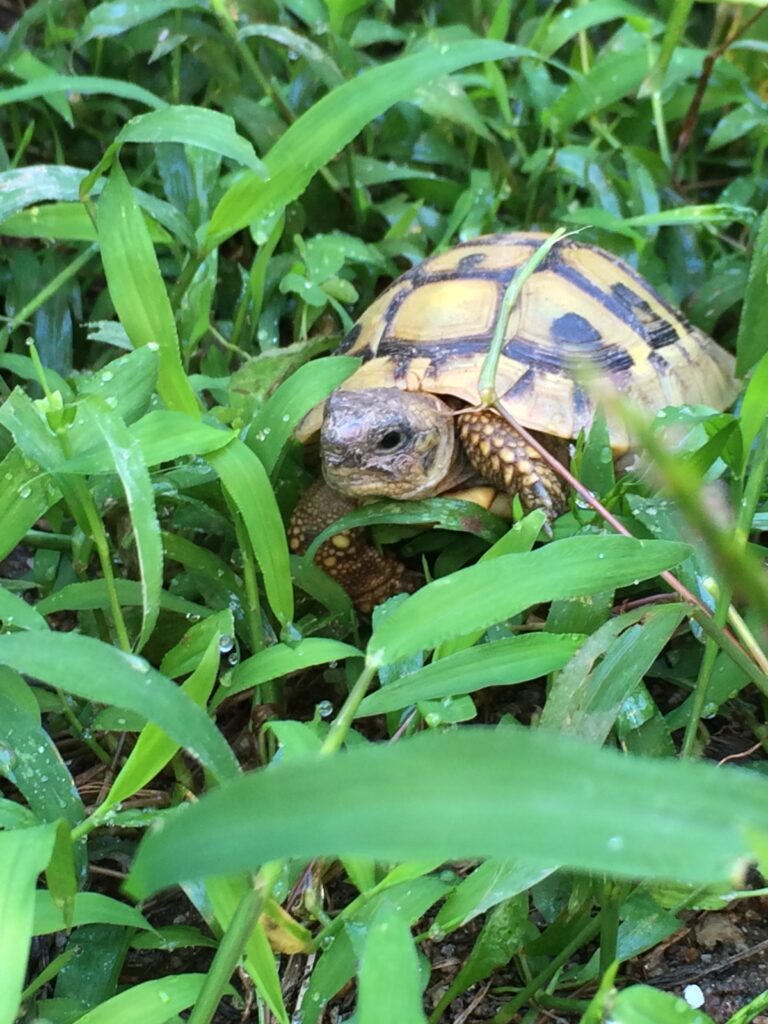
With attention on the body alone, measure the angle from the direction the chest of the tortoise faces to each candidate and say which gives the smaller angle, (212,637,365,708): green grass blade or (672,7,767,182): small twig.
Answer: the green grass blade

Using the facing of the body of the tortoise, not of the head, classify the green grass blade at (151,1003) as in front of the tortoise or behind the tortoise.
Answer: in front

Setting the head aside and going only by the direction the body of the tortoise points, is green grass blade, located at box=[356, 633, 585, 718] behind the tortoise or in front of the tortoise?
in front

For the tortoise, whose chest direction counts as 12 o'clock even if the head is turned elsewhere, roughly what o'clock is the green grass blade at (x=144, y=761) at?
The green grass blade is roughly at 11 o'clock from the tortoise.

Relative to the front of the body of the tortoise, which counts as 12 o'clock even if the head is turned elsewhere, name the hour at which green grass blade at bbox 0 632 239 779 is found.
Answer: The green grass blade is roughly at 11 o'clock from the tortoise.

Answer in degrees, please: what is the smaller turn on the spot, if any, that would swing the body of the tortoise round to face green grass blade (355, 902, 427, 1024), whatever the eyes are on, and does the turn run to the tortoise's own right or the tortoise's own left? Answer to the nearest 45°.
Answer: approximately 45° to the tortoise's own left

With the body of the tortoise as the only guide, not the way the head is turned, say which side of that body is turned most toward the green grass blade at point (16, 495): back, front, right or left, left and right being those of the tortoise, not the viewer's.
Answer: front

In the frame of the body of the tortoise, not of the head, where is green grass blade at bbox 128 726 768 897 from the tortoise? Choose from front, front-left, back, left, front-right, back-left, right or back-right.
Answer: front-left

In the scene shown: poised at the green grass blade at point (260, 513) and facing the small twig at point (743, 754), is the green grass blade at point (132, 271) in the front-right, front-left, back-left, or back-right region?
back-left

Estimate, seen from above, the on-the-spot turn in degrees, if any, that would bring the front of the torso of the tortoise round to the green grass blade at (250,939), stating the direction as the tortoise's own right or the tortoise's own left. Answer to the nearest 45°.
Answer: approximately 45° to the tortoise's own left

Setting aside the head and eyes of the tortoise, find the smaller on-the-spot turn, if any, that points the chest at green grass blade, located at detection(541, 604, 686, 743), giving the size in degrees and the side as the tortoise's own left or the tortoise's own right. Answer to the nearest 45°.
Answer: approximately 45° to the tortoise's own left

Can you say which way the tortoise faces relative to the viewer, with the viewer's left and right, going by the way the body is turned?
facing the viewer and to the left of the viewer
